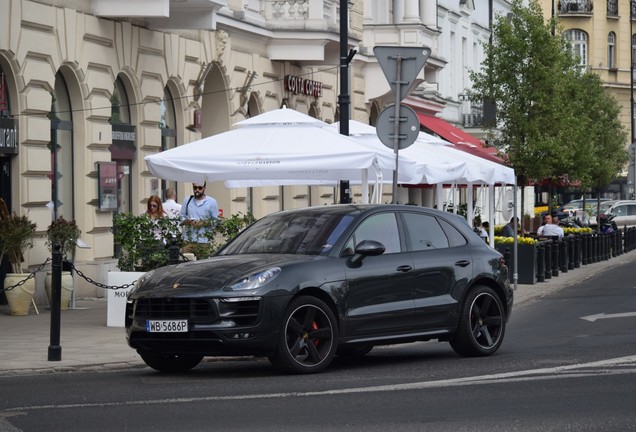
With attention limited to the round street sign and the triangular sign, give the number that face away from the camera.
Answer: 2

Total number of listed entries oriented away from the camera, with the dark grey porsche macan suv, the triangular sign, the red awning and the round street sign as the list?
2

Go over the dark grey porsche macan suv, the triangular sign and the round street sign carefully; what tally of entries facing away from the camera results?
2

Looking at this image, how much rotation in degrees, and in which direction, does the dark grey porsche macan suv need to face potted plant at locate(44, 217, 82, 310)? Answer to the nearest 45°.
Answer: approximately 90° to its right

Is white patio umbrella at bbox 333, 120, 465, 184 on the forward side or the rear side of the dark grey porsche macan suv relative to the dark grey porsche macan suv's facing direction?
on the rear side

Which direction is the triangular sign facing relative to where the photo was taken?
away from the camera

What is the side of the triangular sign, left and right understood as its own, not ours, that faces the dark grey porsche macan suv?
back

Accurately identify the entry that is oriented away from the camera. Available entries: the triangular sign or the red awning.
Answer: the triangular sign

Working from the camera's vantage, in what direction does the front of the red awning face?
facing the viewer and to the right of the viewer

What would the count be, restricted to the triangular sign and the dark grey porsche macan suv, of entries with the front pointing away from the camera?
1

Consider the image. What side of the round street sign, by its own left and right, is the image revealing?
back

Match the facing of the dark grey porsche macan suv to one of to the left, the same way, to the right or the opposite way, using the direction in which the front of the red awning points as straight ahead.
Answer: to the right

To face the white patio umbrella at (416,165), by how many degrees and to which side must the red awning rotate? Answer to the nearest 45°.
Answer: approximately 45° to its right
